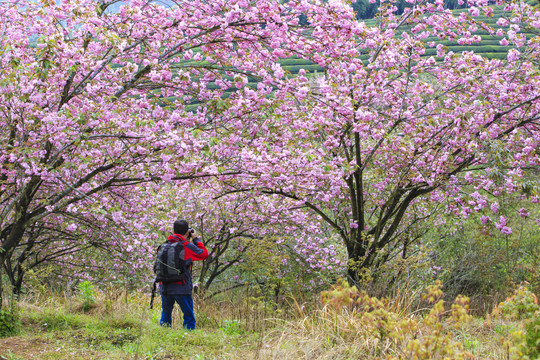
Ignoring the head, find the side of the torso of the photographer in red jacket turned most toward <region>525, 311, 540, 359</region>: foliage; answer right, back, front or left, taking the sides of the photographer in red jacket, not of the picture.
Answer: right

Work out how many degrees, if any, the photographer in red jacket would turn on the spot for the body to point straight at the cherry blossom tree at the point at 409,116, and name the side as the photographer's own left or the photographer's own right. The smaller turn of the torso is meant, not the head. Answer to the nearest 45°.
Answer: approximately 45° to the photographer's own right

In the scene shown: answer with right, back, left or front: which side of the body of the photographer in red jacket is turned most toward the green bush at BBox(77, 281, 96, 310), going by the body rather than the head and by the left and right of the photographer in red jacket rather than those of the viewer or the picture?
left

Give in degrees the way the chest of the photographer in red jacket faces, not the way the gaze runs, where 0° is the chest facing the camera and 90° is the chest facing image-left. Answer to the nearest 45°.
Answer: approximately 225°

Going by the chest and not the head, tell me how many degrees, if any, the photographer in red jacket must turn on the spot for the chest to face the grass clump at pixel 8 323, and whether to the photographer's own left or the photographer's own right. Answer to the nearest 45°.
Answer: approximately 135° to the photographer's own left
